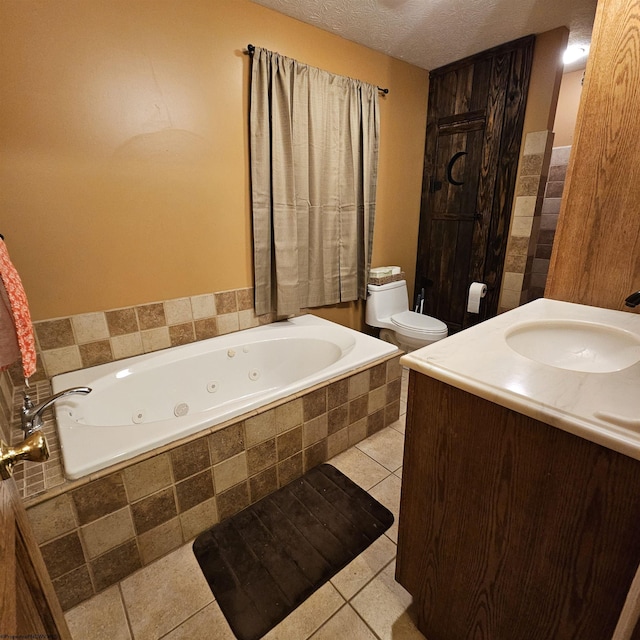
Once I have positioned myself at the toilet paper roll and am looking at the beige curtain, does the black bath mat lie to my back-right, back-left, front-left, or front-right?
front-left

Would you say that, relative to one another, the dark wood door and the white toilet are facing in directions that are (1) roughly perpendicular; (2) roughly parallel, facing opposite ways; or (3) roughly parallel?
roughly perpendicular

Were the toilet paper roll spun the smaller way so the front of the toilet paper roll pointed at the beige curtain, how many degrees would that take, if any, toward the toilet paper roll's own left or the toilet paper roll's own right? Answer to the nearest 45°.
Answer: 0° — it already faces it

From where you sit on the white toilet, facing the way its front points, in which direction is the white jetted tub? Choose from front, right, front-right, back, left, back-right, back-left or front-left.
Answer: right

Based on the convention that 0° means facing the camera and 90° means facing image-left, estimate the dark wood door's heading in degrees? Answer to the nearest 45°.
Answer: approximately 45°

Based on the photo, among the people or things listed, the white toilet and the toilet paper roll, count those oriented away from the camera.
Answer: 0

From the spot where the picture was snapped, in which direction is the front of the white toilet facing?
facing the viewer and to the right of the viewer

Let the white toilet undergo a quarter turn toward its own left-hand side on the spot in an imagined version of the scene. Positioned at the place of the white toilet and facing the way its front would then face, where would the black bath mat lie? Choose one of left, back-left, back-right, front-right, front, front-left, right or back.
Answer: back-right
